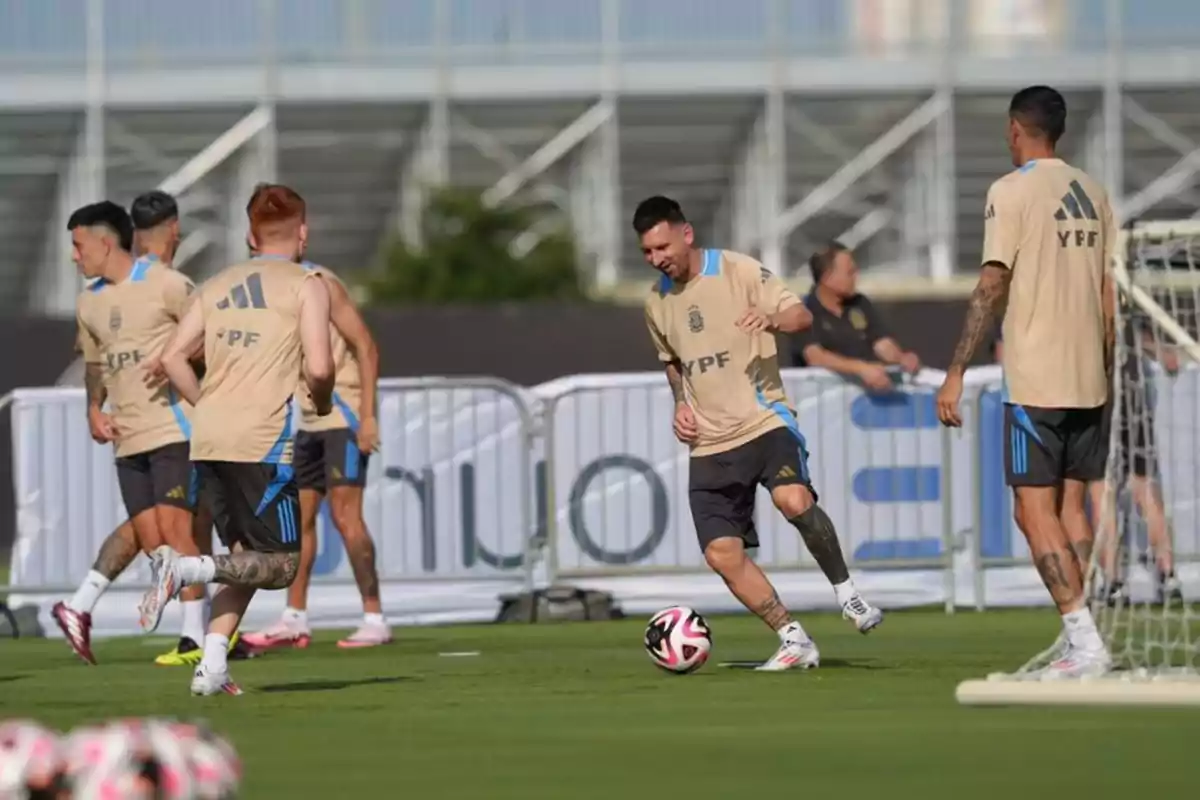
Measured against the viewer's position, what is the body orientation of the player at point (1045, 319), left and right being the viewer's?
facing away from the viewer and to the left of the viewer

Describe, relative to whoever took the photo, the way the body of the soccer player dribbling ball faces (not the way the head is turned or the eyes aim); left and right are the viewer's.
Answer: facing the viewer and to the left of the viewer

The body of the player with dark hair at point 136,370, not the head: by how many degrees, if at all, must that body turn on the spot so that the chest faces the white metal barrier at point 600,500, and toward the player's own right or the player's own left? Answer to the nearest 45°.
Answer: approximately 180°

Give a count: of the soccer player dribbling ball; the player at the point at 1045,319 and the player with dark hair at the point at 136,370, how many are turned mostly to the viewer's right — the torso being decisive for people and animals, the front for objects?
0

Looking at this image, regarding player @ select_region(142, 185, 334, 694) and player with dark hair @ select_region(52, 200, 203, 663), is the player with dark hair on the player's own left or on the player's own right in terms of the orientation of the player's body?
on the player's own left

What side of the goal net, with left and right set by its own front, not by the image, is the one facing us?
right

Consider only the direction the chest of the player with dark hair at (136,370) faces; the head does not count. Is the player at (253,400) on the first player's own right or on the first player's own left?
on the first player's own left

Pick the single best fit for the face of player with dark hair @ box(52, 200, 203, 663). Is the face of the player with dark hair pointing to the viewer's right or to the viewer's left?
to the viewer's left
